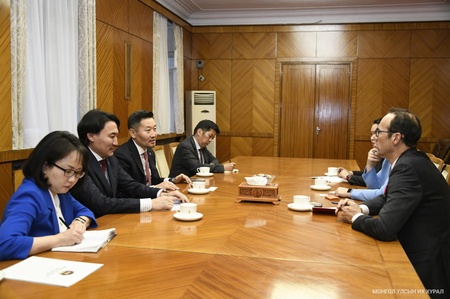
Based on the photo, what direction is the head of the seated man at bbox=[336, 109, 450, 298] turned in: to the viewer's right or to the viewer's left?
to the viewer's left

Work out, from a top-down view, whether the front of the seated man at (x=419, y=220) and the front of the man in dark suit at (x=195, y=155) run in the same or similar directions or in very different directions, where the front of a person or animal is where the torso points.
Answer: very different directions

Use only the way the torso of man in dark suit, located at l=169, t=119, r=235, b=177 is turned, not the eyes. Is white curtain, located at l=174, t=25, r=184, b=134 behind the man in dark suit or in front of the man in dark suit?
behind

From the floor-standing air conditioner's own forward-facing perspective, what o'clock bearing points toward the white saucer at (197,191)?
The white saucer is roughly at 12 o'clock from the floor-standing air conditioner.

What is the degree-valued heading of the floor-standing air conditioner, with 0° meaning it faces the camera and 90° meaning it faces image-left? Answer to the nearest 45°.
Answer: approximately 0°

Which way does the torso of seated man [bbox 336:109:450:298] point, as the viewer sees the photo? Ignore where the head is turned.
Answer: to the viewer's left

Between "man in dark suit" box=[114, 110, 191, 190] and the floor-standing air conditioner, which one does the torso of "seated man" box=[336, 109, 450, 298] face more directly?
the man in dark suit

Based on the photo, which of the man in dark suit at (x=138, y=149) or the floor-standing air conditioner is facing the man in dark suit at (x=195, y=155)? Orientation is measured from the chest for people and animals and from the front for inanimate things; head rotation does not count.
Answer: the floor-standing air conditioner

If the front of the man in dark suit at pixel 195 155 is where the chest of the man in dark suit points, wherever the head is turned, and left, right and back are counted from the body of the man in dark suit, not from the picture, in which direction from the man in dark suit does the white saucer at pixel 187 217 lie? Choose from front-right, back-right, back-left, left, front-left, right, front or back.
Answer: front-right

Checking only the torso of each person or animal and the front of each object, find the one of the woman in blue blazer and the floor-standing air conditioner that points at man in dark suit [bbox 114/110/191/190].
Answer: the floor-standing air conditioner

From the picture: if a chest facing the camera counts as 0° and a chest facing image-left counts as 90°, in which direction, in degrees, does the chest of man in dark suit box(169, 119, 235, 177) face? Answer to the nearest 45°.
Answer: approximately 315°

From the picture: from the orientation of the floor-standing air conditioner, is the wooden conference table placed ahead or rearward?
ahead

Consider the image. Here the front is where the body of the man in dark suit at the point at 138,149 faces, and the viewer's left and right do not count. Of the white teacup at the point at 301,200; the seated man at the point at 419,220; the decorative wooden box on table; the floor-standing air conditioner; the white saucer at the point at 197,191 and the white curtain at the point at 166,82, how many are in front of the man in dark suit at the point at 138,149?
4
